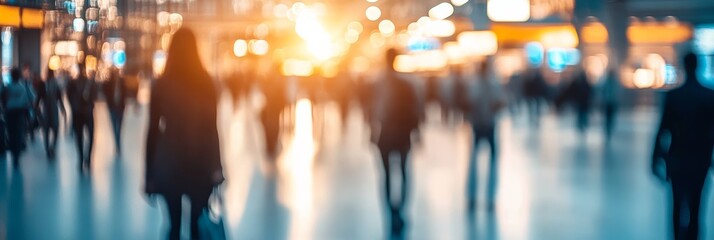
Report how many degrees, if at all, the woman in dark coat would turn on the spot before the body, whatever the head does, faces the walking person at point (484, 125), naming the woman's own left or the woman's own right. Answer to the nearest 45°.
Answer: approximately 45° to the woman's own right

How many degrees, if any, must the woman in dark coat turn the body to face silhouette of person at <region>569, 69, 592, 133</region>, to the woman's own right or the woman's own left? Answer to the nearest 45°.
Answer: approximately 45° to the woman's own right

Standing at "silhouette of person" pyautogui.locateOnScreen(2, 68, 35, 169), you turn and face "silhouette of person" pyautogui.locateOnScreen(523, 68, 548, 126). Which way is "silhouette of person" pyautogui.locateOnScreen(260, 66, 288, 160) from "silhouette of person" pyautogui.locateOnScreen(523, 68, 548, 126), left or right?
right

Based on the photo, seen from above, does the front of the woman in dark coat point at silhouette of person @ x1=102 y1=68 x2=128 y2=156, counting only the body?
yes

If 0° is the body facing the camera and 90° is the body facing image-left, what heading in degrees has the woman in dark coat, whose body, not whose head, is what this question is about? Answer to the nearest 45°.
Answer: approximately 180°

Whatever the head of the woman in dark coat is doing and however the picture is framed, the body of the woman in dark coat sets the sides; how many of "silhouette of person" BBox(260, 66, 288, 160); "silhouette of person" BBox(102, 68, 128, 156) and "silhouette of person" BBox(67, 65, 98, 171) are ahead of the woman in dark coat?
3
